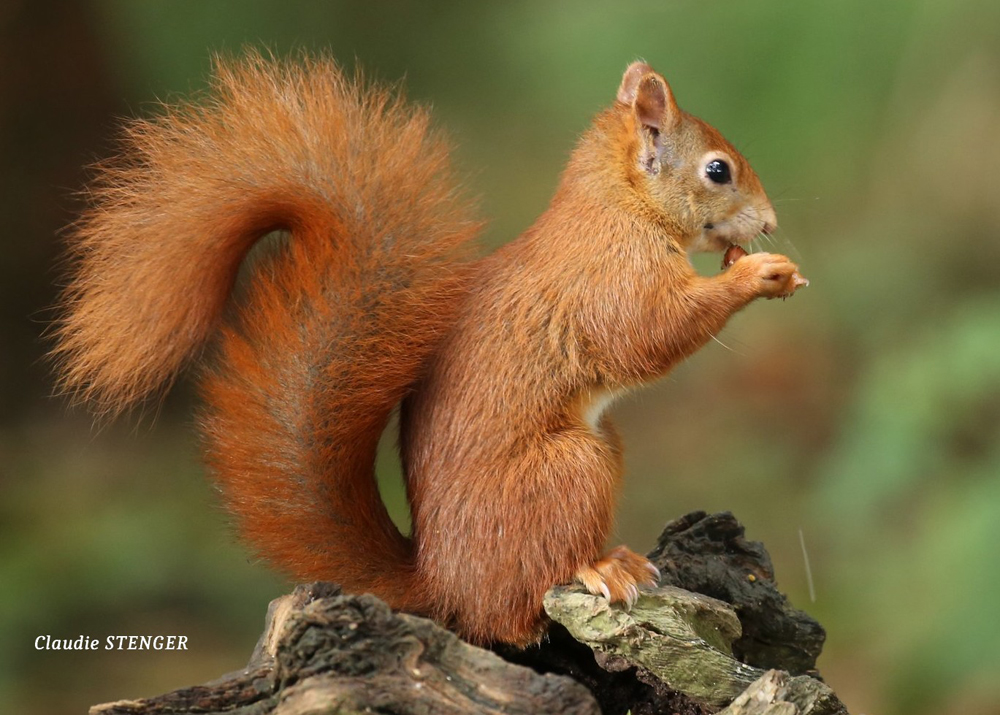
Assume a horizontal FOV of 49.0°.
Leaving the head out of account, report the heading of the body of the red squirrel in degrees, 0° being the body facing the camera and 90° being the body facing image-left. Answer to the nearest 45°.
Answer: approximately 270°
